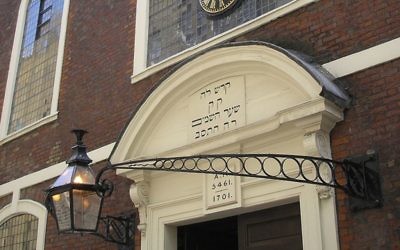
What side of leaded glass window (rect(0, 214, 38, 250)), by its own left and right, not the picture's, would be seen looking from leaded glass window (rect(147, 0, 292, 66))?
left

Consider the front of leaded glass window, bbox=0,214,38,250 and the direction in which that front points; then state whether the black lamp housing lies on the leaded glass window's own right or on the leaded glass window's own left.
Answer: on the leaded glass window's own left

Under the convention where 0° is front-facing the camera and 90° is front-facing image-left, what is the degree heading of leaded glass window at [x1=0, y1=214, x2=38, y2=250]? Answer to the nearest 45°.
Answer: approximately 45°
